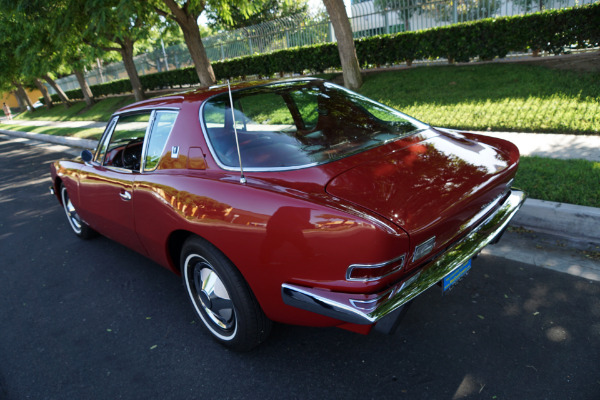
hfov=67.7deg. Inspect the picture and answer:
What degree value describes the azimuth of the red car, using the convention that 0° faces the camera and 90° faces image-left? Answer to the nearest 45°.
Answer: approximately 135°

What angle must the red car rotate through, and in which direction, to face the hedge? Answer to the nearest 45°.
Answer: approximately 90° to its right

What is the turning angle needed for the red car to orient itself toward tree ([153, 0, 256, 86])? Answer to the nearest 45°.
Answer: approximately 45° to its right

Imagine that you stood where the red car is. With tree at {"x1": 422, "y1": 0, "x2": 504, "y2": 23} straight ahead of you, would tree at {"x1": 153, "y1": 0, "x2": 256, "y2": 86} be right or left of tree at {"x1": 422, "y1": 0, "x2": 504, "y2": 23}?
left

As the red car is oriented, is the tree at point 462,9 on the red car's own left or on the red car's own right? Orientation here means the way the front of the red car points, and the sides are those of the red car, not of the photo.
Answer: on the red car's own right

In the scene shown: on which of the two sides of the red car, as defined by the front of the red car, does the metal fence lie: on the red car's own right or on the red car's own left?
on the red car's own right
